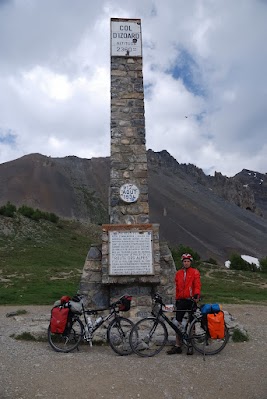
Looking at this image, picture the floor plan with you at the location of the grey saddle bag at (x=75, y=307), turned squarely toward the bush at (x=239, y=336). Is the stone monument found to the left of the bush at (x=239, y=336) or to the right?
left

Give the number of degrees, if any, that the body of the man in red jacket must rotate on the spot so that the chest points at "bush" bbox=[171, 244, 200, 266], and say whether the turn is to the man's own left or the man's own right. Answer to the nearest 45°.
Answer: approximately 180°

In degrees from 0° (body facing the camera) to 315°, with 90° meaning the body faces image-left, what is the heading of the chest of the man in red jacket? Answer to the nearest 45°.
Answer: approximately 0°

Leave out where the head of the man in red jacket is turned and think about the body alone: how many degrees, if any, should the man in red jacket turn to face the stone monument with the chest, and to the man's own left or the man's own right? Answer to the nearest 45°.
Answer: approximately 135° to the man's own right

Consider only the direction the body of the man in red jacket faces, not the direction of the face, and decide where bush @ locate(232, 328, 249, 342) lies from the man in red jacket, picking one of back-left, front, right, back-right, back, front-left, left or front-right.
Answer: back-left

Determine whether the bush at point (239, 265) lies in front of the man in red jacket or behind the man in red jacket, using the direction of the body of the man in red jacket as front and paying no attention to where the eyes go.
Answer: behind
